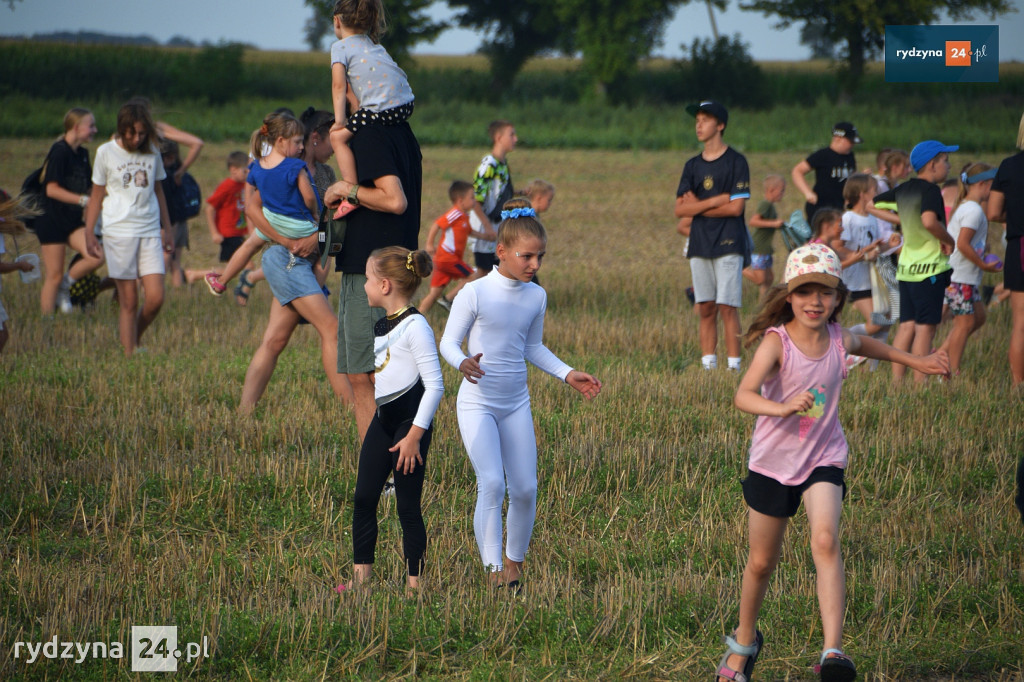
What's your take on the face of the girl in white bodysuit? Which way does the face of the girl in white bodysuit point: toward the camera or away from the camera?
toward the camera

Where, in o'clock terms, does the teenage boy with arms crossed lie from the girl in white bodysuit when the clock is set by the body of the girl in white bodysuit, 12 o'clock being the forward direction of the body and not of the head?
The teenage boy with arms crossed is roughly at 8 o'clock from the girl in white bodysuit.

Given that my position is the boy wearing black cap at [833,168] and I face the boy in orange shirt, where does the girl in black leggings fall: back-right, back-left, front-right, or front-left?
front-left

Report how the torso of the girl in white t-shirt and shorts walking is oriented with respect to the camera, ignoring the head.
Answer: toward the camera

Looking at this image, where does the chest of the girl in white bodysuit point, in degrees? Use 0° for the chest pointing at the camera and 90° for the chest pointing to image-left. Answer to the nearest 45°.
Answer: approximately 315°

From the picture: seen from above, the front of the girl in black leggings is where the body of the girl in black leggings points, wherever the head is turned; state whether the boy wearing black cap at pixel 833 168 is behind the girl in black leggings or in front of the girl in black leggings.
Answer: behind

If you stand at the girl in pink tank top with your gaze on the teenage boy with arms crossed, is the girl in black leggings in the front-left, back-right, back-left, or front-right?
front-left

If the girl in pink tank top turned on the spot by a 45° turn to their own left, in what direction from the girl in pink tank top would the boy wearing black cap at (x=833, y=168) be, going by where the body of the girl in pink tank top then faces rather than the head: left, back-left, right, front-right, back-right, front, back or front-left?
back-left

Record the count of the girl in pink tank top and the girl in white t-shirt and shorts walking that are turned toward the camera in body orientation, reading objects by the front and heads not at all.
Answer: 2

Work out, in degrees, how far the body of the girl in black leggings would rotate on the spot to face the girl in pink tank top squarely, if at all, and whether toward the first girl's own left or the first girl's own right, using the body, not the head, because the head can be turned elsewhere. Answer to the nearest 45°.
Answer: approximately 90° to the first girl's own left
